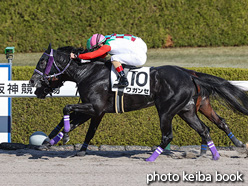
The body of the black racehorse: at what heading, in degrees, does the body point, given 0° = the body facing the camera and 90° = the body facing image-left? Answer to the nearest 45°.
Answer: approximately 90°

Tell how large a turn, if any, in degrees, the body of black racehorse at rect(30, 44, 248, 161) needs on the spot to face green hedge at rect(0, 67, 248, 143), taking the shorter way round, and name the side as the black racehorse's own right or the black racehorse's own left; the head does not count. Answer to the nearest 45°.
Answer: approximately 45° to the black racehorse's own right

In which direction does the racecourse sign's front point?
toward the camera

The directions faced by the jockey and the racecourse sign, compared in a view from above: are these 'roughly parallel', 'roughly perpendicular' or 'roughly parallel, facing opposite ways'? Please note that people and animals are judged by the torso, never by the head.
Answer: roughly perpendicular

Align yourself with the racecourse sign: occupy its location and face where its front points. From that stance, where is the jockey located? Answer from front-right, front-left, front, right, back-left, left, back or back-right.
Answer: front-left

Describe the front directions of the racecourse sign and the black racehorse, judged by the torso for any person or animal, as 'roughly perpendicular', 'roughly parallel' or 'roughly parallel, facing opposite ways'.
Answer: roughly perpendicular

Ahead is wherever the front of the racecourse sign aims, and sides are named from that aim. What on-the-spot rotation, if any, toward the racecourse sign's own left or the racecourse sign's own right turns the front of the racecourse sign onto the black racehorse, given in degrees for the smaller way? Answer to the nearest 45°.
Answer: approximately 45° to the racecourse sign's own left

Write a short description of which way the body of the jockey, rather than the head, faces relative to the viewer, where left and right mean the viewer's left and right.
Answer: facing to the left of the viewer
